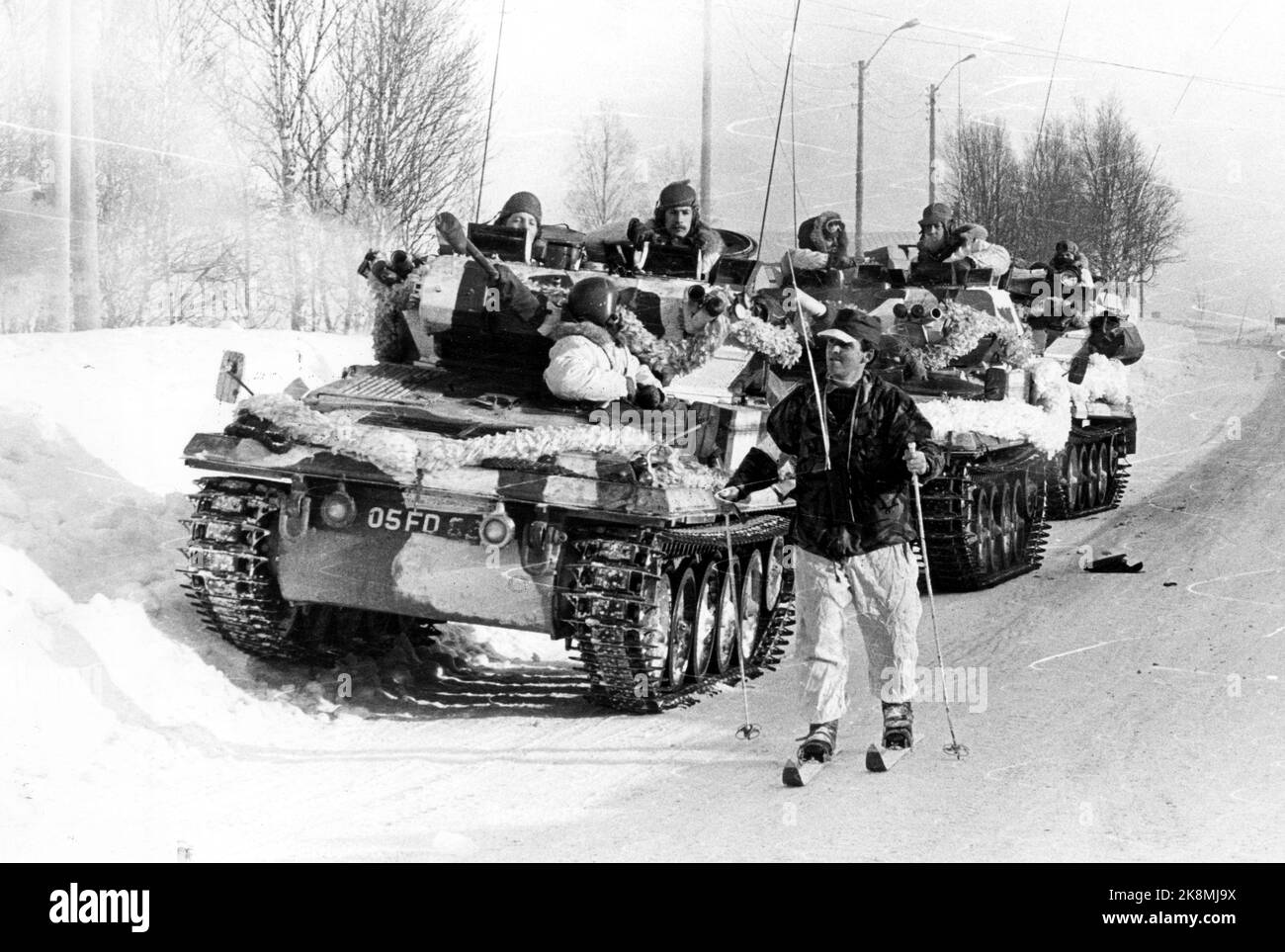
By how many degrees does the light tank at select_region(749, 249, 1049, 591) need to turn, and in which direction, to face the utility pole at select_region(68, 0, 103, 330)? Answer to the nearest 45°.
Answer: approximately 45° to its right

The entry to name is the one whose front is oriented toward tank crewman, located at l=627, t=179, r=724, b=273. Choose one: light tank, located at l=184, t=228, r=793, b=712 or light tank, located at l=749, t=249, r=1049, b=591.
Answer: light tank, located at l=749, t=249, r=1049, b=591

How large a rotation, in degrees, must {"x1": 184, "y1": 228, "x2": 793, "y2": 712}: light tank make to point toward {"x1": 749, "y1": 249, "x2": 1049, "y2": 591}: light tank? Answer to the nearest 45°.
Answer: approximately 180°

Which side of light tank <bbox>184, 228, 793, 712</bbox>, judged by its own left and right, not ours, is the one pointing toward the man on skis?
left

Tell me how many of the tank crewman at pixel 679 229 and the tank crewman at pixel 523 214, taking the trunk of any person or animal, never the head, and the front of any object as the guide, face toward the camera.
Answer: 2

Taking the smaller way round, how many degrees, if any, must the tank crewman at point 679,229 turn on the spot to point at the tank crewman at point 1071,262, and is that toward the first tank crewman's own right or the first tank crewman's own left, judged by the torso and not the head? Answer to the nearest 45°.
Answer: approximately 135° to the first tank crewman's own left

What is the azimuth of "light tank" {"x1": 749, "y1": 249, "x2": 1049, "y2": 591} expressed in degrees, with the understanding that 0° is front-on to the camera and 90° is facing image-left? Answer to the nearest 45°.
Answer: approximately 45°

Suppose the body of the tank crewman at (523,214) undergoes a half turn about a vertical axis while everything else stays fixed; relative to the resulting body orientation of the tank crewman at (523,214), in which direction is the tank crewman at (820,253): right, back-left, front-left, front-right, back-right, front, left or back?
front-right

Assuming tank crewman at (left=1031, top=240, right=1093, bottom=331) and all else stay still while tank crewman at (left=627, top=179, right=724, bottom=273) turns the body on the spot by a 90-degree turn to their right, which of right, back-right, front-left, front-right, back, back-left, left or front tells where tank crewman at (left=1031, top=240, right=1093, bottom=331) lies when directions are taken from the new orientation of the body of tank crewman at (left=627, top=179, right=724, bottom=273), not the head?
back-right
